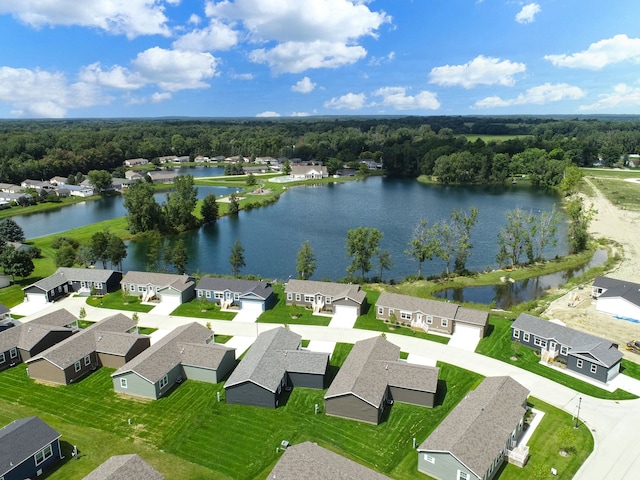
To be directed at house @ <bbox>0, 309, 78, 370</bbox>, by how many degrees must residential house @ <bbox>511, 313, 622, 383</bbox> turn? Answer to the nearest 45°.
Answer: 0° — it already faces it

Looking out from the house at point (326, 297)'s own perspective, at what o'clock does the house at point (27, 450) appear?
the house at point (27, 450) is roughly at 1 o'clock from the house at point (326, 297).

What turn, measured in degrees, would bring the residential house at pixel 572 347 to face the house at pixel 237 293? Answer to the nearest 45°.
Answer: approximately 45° to its right

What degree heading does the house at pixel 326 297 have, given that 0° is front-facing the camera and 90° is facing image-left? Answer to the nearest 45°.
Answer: approximately 0°

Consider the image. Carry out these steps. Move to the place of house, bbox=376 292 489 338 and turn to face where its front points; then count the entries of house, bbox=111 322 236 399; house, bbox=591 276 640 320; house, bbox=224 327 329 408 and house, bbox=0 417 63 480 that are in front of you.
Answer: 3

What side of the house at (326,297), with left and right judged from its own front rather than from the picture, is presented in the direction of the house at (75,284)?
right
